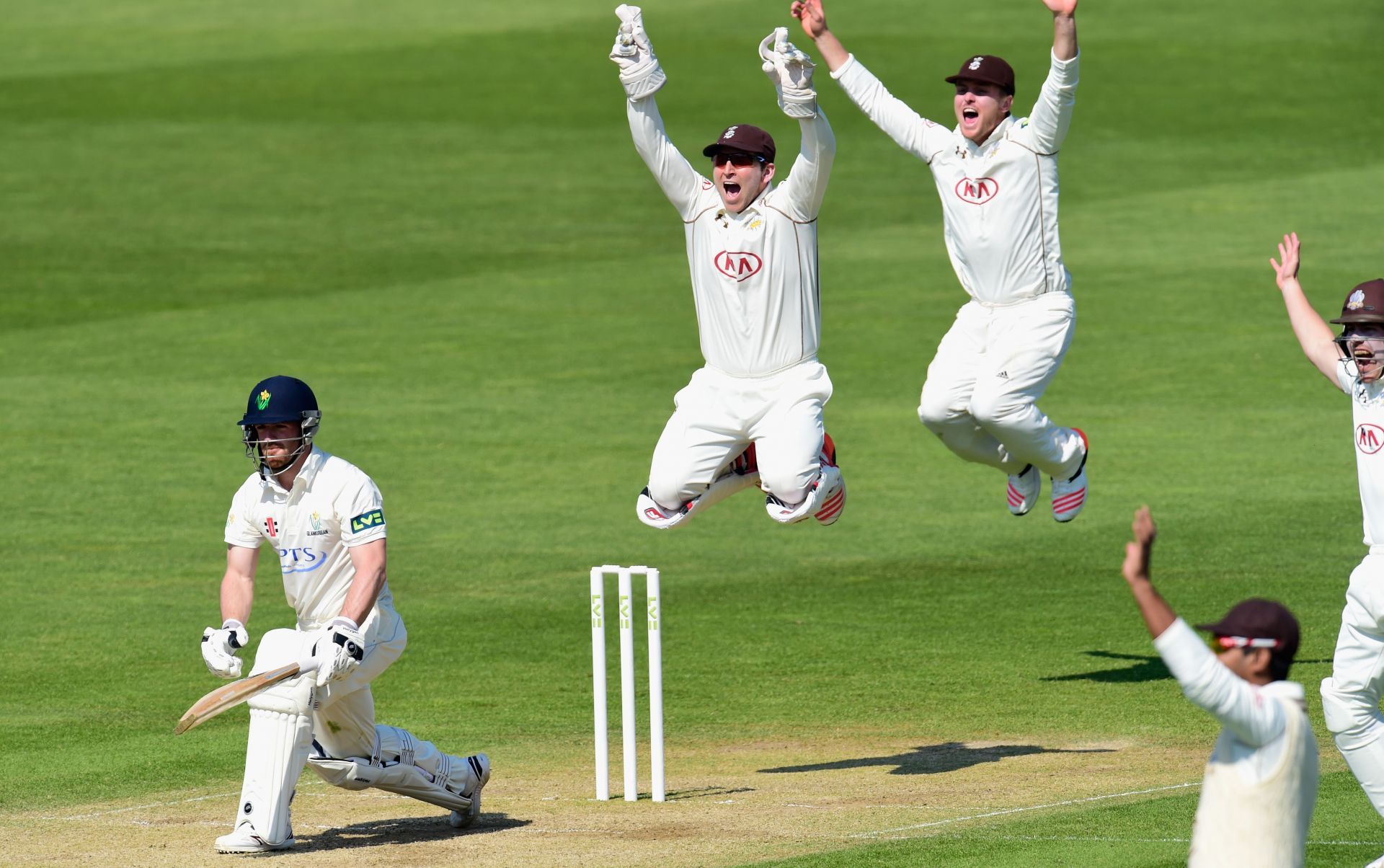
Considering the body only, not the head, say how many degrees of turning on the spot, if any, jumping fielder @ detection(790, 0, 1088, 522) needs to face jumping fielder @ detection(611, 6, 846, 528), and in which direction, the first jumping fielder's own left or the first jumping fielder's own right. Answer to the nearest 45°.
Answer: approximately 45° to the first jumping fielder's own right

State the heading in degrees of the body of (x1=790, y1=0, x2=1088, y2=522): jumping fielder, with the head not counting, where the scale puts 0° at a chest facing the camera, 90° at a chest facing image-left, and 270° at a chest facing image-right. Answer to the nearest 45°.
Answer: approximately 45°

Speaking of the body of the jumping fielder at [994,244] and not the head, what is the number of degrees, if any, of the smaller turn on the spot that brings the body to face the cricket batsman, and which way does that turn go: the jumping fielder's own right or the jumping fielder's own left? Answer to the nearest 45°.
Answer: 0° — they already face them

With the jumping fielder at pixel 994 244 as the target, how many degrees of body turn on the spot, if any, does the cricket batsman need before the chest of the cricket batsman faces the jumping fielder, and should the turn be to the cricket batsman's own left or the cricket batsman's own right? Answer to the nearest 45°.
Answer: approximately 135° to the cricket batsman's own left

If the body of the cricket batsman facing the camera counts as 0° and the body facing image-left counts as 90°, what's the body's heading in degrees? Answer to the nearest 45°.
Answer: approximately 45°

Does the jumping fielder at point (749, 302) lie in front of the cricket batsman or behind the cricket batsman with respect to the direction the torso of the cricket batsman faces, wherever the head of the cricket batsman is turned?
behind

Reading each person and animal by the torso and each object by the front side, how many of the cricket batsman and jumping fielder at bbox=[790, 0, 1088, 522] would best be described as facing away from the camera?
0
